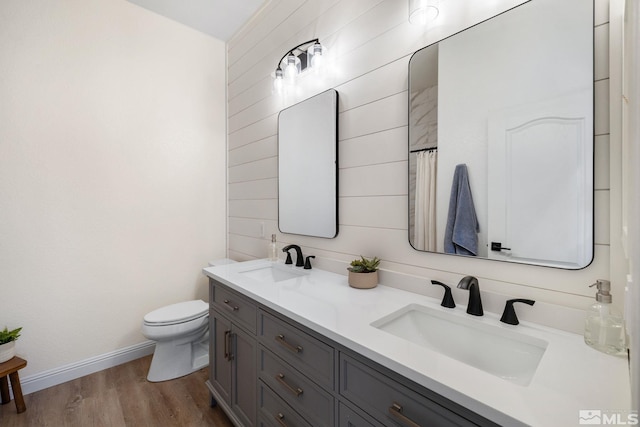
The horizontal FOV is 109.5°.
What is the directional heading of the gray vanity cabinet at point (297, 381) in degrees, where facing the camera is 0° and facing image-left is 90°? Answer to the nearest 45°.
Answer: approximately 45°

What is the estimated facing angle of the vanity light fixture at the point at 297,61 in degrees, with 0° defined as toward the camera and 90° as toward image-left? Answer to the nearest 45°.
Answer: approximately 45°

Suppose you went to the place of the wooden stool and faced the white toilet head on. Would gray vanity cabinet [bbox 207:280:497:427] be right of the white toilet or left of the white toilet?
right

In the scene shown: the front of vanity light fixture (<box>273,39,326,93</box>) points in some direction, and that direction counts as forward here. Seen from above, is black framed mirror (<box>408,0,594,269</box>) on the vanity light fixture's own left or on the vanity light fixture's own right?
on the vanity light fixture's own left
